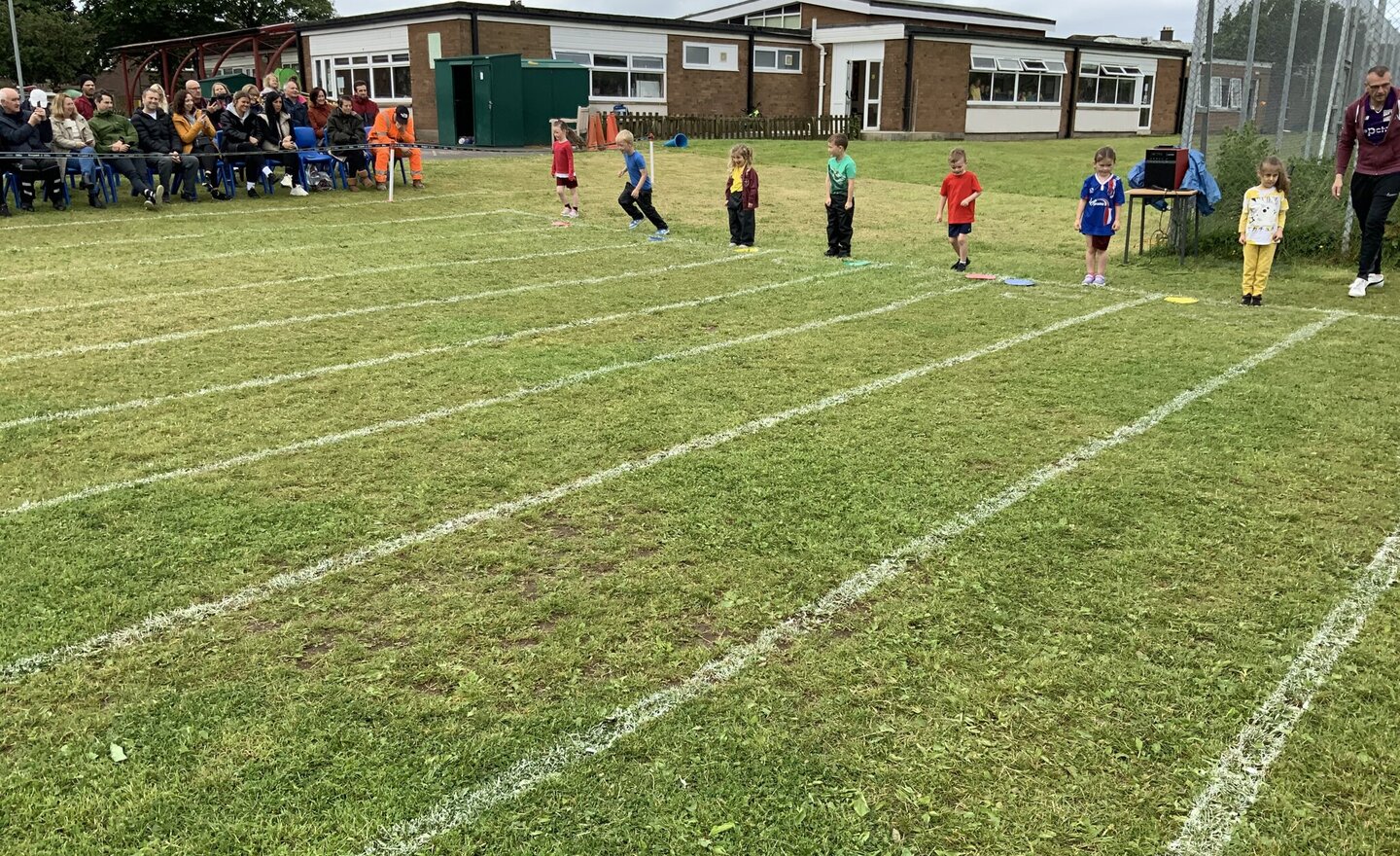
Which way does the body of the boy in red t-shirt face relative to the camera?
toward the camera

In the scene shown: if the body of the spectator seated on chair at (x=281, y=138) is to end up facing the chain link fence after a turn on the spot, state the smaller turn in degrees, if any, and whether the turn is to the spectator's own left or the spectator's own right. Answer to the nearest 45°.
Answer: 0° — they already face it

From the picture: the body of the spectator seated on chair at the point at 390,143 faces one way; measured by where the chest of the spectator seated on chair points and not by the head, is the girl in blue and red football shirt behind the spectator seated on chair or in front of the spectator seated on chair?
in front

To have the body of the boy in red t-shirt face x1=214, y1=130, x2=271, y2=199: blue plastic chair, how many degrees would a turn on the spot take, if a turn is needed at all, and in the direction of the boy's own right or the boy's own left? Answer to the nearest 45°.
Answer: approximately 90° to the boy's own right

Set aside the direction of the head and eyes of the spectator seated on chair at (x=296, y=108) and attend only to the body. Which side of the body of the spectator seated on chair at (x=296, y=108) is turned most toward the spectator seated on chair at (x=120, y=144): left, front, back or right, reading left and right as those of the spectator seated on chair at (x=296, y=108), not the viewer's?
right

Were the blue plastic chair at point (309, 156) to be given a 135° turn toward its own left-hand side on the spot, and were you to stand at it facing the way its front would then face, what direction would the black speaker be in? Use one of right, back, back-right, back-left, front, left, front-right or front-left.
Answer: back-right

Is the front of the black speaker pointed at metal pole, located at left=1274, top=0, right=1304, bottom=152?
no

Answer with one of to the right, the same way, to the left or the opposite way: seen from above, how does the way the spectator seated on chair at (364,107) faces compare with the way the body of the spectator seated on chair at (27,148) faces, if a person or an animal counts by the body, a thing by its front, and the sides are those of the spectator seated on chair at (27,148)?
the same way

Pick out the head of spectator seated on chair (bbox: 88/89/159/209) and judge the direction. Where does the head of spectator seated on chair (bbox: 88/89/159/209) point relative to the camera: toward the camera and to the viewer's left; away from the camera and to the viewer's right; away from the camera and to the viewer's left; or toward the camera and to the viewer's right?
toward the camera and to the viewer's right

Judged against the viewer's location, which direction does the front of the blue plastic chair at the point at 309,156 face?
facing the viewer and to the right of the viewer

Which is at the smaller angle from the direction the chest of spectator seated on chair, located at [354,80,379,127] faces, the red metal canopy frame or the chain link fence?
the chain link fence

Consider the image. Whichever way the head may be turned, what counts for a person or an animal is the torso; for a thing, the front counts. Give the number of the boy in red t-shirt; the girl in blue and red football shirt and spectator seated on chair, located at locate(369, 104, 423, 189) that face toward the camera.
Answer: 3

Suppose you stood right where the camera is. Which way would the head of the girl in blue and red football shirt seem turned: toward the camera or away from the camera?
toward the camera

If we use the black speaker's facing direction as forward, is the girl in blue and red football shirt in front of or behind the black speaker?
in front

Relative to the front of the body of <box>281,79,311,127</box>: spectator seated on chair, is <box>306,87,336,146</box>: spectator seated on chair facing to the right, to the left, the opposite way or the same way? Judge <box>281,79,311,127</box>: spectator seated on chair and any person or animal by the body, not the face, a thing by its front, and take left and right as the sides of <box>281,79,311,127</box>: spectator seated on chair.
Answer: the same way

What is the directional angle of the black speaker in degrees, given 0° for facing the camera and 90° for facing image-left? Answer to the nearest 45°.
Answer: approximately 45°

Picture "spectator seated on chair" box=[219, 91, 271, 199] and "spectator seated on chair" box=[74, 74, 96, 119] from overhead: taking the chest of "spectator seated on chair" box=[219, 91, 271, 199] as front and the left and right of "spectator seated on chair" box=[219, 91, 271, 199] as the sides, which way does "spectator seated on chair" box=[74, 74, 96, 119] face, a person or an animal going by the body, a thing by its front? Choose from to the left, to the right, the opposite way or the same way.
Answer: the same way

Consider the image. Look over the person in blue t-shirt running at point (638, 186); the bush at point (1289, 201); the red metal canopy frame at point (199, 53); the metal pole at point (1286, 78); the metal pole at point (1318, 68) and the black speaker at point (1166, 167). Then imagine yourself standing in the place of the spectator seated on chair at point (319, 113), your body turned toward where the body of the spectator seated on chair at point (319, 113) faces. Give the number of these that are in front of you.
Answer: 5

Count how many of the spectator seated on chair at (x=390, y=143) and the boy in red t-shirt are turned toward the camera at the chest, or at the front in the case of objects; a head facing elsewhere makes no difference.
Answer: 2
